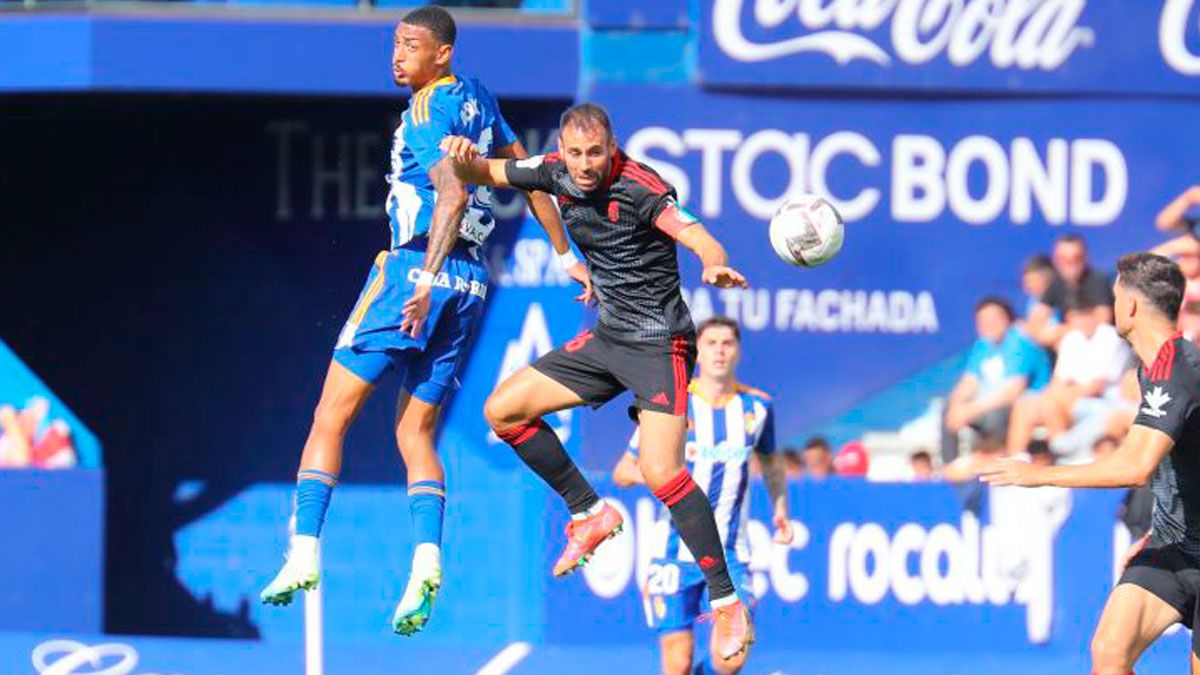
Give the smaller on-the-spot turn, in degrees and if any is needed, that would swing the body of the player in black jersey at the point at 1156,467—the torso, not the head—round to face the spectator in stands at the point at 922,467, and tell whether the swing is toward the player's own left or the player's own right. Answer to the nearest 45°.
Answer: approximately 90° to the player's own right

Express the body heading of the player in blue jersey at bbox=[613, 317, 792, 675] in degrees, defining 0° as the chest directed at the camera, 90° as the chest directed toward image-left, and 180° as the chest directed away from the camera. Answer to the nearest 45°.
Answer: approximately 0°

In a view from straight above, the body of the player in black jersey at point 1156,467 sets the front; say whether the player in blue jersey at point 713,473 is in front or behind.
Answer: in front

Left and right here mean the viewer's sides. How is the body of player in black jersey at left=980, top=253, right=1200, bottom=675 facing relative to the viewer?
facing to the left of the viewer

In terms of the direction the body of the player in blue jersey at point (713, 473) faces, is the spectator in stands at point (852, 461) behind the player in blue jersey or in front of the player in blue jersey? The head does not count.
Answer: behind

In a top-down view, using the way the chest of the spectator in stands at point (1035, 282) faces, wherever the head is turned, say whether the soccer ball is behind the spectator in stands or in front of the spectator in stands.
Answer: in front

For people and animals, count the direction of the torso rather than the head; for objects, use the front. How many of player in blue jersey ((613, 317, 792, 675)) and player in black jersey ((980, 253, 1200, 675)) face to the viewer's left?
1

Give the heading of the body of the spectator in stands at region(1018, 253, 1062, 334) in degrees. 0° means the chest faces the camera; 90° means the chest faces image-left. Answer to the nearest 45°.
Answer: approximately 45°

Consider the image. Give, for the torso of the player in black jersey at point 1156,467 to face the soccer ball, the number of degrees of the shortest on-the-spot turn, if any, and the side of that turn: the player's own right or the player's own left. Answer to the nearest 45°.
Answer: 0° — they already face it
